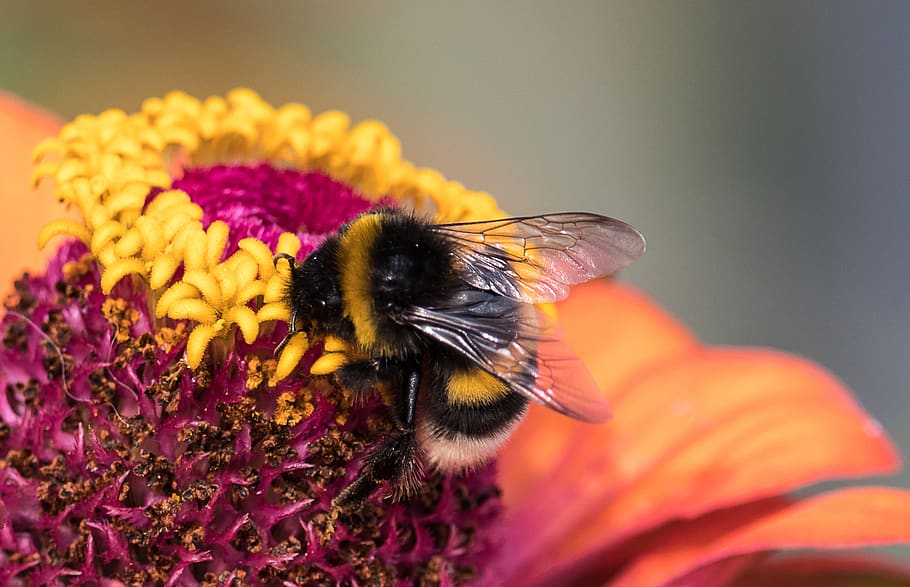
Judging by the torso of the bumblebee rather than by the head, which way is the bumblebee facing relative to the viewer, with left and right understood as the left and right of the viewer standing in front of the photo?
facing to the left of the viewer
